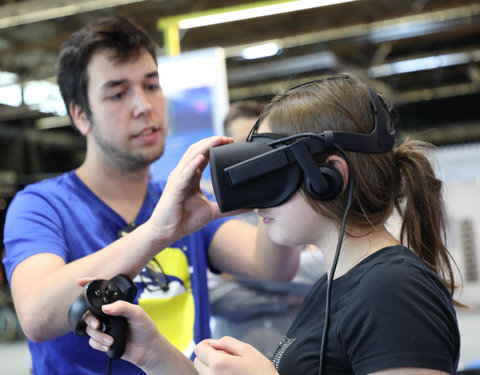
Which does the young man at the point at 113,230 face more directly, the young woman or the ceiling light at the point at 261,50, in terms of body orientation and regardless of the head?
the young woman

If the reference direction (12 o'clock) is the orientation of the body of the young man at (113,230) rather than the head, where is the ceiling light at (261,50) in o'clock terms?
The ceiling light is roughly at 8 o'clock from the young man.

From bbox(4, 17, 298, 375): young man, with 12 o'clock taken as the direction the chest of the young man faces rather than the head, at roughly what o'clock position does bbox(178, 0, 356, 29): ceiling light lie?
The ceiling light is roughly at 8 o'clock from the young man.

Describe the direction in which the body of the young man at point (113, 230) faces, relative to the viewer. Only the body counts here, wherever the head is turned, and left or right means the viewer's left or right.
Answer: facing the viewer and to the right of the viewer

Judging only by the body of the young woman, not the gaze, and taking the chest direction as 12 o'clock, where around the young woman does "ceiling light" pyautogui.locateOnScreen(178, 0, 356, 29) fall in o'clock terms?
The ceiling light is roughly at 3 o'clock from the young woman.

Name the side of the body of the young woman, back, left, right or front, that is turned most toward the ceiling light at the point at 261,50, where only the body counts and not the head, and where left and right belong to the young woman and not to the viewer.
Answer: right

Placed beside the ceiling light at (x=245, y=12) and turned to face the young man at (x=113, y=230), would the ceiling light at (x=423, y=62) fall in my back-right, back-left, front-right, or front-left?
back-left

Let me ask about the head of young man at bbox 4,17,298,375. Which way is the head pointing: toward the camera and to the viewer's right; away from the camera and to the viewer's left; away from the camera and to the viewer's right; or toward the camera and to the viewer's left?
toward the camera and to the viewer's right

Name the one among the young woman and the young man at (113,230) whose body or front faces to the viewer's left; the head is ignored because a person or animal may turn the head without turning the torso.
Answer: the young woman

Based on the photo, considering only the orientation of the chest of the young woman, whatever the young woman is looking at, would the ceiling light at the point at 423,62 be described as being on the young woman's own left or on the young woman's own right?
on the young woman's own right

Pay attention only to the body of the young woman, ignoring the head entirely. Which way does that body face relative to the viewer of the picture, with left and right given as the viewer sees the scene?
facing to the left of the viewer
